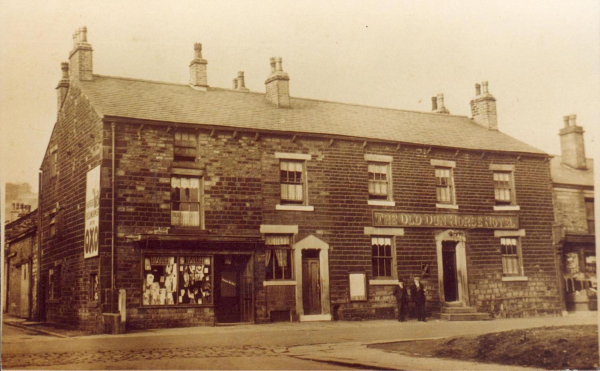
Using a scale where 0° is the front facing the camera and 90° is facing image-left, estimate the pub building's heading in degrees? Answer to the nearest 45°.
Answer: approximately 315°

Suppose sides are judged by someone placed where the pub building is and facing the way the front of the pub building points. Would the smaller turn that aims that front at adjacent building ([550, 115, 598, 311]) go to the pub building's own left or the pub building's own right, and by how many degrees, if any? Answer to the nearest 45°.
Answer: approximately 45° to the pub building's own left

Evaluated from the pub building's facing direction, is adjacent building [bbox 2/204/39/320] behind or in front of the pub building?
behind
